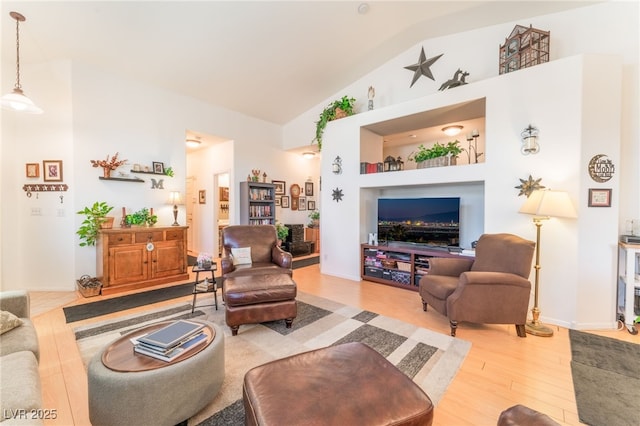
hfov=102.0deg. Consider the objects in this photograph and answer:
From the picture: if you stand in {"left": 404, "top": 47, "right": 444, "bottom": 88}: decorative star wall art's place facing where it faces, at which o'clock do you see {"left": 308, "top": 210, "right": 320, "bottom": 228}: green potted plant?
The green potted plant is roughly at 3 o'clock from the decorative star wall art.

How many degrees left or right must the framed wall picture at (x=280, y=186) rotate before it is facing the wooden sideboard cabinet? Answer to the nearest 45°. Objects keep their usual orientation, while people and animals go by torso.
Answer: approximately 45° to its right

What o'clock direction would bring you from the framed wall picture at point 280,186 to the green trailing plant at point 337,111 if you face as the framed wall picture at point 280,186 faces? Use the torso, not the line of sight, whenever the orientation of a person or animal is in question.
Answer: The green trailing plant is roughly at 11 o'clock from the framed wall picture.

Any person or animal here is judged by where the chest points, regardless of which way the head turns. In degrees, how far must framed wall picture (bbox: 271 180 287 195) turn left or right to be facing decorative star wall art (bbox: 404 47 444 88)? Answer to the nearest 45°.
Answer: approximately 45° to its left

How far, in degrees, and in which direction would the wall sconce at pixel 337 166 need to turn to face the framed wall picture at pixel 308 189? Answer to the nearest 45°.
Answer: approximately 135° to its right

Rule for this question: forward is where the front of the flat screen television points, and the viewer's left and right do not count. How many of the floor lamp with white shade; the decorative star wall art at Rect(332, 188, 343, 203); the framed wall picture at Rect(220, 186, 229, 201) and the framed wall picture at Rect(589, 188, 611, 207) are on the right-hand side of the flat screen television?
2

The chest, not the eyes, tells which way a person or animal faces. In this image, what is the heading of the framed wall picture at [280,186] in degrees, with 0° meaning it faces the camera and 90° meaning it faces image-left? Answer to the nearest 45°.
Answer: approximately 0°

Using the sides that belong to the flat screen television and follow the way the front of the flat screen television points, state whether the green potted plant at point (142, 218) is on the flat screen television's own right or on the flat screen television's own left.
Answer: on the flat screen television's own right

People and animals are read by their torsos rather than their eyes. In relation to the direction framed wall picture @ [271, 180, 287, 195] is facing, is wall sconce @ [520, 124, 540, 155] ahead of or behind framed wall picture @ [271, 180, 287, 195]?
ahead
